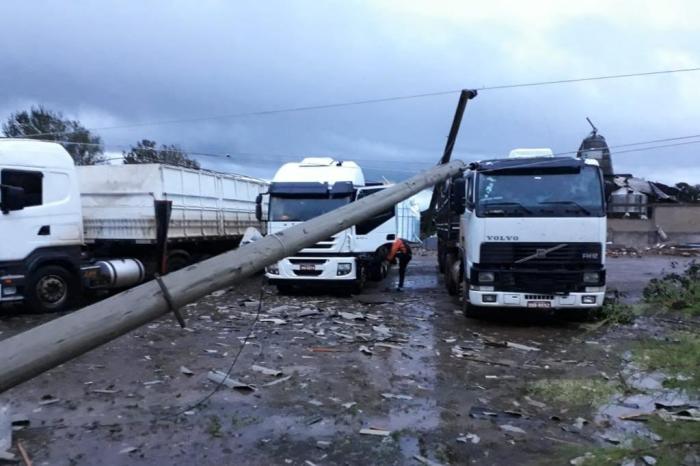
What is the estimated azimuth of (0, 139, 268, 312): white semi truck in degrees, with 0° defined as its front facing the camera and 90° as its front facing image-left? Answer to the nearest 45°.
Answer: approximately 45°

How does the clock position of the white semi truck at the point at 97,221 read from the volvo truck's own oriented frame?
The white semi truck is roughly at 3 o'clock from the volvo truck.

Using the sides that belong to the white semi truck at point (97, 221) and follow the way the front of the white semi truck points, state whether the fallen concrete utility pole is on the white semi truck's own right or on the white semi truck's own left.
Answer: on the white semi truck's own left

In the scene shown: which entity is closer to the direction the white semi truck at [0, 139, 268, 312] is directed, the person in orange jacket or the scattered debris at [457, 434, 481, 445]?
the scattered debris

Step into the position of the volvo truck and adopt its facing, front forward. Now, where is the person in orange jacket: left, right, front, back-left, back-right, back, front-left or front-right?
back-right
